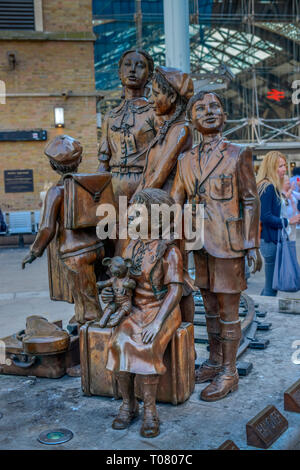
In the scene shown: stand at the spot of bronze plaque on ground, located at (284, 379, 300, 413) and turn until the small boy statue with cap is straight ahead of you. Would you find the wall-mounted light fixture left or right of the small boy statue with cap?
right

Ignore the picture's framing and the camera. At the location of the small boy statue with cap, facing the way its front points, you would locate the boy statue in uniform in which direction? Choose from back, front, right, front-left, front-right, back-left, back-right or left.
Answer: back-right

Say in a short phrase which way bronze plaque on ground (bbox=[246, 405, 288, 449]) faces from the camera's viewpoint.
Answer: facing the viewer and to the right of the viewer

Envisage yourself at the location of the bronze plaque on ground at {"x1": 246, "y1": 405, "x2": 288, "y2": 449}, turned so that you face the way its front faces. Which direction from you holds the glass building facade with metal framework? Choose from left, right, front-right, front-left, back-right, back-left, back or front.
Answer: back-left
